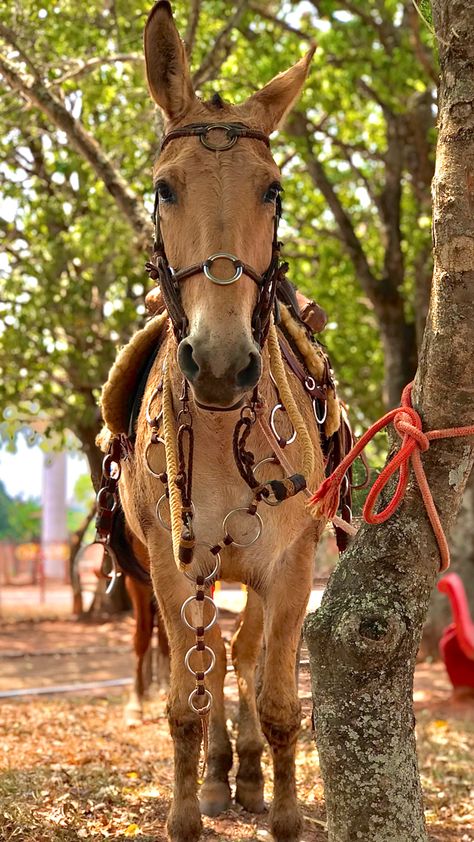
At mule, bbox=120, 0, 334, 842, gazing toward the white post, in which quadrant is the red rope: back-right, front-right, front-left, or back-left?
back-right

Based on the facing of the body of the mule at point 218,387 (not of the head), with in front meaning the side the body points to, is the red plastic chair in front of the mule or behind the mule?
behind

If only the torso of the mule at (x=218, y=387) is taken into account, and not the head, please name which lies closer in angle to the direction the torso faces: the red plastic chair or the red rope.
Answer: the red rope

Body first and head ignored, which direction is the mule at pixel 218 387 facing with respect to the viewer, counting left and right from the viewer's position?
facing the viewer

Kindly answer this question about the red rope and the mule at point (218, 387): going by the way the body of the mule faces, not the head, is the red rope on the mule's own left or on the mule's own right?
on the mule's own left

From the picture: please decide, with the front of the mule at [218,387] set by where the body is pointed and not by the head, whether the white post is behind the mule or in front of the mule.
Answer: behind
